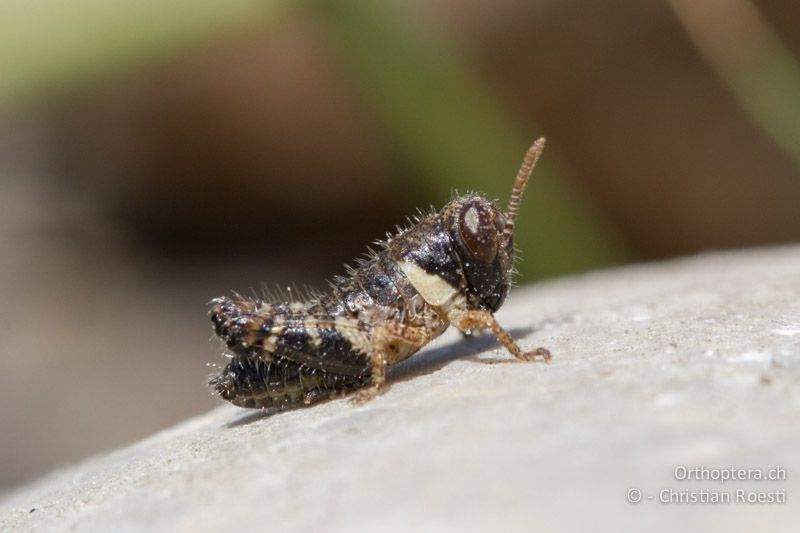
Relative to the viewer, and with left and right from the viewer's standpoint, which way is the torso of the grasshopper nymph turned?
facing to the right of the viewer
